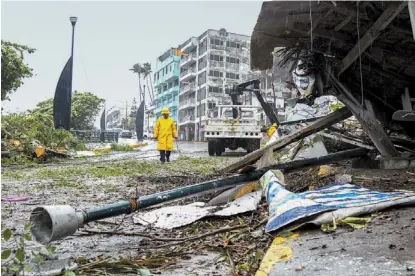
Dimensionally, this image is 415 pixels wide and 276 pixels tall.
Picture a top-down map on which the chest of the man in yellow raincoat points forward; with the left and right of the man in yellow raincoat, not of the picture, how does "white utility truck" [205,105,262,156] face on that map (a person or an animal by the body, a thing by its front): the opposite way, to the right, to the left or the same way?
the opposite way

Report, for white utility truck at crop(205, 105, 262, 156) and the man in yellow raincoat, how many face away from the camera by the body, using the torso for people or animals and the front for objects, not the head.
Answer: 1
